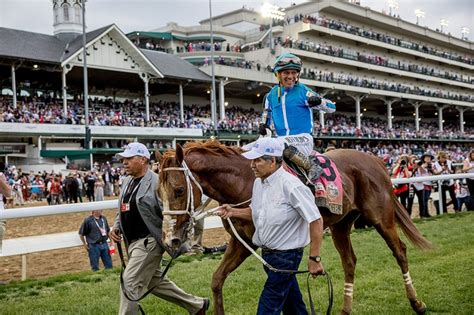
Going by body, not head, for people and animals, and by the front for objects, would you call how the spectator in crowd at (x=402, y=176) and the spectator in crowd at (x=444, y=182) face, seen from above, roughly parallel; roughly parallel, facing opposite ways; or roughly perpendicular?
roughly parallel

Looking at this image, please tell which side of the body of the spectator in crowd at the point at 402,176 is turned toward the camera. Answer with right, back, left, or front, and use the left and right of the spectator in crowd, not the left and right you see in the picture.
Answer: front

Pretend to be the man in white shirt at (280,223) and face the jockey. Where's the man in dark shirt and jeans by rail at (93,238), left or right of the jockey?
left

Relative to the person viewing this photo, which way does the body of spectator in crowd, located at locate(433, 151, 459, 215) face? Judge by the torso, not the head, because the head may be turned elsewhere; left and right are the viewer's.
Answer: facing the viewer

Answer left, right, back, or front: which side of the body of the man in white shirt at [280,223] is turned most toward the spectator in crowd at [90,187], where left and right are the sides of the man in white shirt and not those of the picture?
right

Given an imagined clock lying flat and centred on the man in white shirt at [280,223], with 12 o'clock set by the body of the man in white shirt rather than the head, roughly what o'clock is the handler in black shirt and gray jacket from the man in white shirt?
The handler in black shirt and gray jacket is roughly at 3 o'clock from the man in white shirt.

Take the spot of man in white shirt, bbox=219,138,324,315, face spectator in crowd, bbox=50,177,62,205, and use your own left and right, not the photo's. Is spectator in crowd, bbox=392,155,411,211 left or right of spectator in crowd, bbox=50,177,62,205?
right

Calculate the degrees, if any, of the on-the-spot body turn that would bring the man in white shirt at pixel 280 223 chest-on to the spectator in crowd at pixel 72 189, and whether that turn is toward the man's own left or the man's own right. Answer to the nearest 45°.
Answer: approximately 90° to the man's own right

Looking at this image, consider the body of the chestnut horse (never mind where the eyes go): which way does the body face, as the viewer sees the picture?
to the viewer's left

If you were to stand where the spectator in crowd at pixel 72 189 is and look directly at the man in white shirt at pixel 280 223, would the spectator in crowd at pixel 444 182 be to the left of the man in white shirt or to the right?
left

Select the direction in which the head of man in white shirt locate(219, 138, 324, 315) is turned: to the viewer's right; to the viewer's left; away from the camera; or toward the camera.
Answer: to the viewer's left

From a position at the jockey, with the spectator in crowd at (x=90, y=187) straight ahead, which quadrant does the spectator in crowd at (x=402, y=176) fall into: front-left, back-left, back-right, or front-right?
front-right

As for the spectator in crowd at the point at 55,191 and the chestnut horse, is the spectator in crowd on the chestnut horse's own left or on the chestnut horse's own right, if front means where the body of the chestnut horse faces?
on the chestnut horse's own right

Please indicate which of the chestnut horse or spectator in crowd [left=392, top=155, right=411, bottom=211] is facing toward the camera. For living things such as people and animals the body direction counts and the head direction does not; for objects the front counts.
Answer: the spectator in crowd

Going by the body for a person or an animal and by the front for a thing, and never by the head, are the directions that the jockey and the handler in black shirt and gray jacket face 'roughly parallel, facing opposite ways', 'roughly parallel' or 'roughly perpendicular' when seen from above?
roughly parallel
